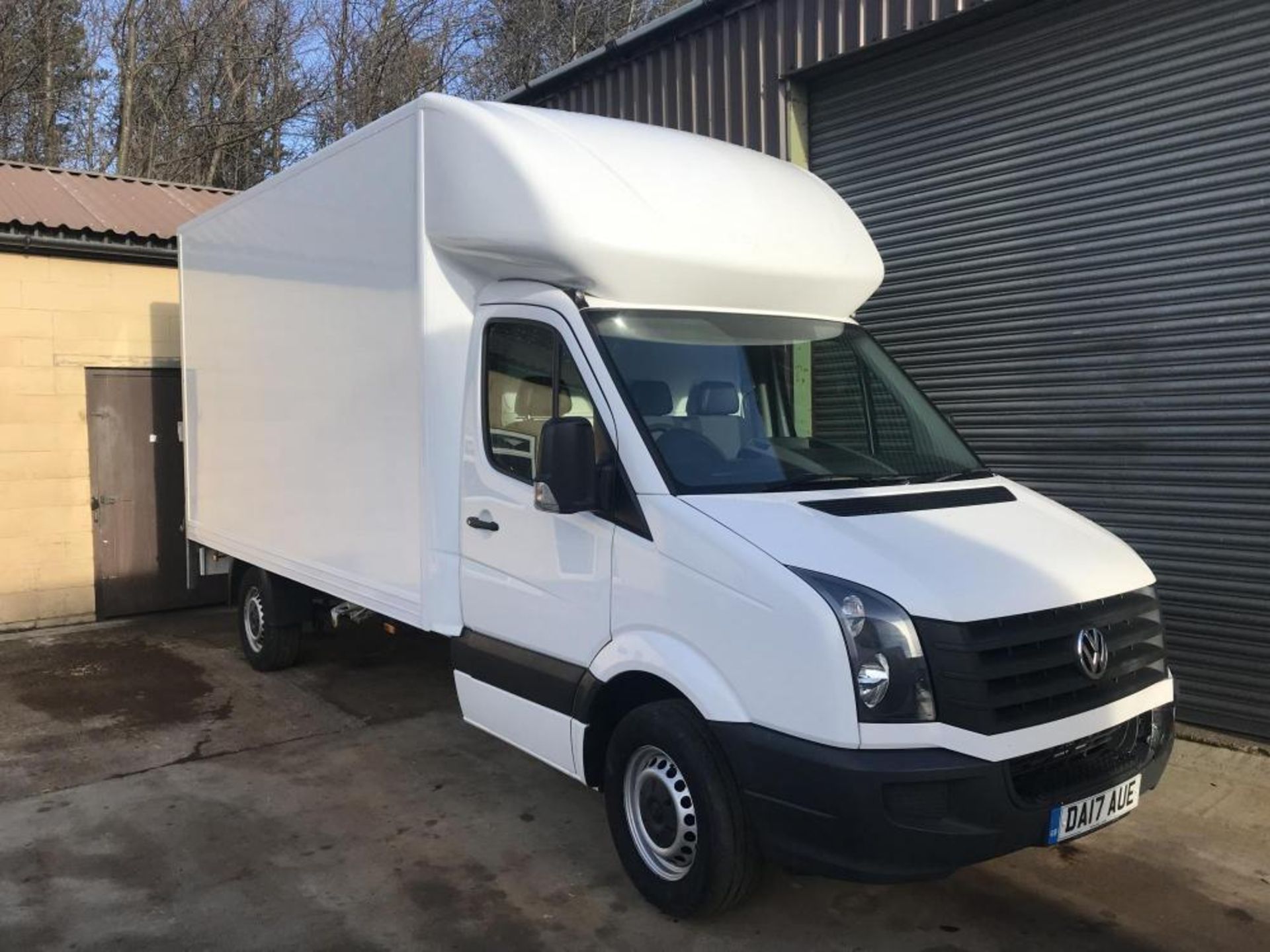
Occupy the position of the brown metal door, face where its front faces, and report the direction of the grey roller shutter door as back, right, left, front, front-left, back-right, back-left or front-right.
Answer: front-left

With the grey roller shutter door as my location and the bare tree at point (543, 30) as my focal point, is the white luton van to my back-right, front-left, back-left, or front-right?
back-left

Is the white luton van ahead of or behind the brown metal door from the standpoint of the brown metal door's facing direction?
ahead

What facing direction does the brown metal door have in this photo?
toward the camera

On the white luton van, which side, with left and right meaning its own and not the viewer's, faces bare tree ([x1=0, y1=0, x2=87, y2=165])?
back

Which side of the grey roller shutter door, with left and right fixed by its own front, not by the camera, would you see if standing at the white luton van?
front

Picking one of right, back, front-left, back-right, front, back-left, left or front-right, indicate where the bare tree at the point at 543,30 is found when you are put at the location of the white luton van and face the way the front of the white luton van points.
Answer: back-left

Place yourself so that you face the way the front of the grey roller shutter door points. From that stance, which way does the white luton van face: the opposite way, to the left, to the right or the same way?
to the left

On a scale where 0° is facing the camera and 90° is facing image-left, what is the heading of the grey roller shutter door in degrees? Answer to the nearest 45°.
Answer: approximately 45°

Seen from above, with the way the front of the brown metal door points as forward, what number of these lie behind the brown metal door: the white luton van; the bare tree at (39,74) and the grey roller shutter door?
1

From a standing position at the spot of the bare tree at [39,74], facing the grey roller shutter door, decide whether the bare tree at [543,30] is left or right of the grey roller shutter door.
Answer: left

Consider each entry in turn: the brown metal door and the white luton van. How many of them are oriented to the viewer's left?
0

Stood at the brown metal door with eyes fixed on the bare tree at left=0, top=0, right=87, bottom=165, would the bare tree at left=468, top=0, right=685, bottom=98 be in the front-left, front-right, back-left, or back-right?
front-right

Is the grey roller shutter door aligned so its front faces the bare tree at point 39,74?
no

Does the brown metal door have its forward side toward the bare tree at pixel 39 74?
no

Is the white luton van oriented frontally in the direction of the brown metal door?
no

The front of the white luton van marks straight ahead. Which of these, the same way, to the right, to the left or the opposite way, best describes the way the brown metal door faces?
the same way
